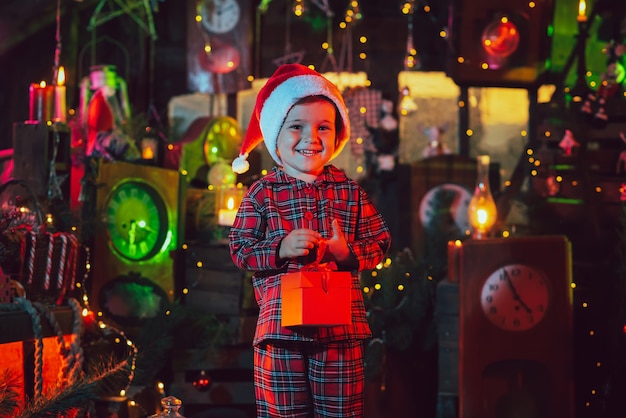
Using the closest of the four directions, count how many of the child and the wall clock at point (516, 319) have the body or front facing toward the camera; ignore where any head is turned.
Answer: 2

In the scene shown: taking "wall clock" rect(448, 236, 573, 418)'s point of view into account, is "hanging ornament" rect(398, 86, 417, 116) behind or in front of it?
behind

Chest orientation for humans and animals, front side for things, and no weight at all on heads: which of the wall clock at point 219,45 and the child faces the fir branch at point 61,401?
the wall clock

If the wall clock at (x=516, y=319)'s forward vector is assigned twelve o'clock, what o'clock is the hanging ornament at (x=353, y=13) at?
The hanging ornament is roughly at 5 o'clock from the wall clock.

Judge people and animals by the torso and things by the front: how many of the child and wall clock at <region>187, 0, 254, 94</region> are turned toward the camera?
2

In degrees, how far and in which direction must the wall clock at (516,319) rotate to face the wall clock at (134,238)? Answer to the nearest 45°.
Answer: approximately 90° to its right

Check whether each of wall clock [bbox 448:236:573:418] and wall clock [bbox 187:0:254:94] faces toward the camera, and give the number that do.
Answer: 2

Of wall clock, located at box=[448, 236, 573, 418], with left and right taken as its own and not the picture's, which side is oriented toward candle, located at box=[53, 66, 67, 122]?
right
